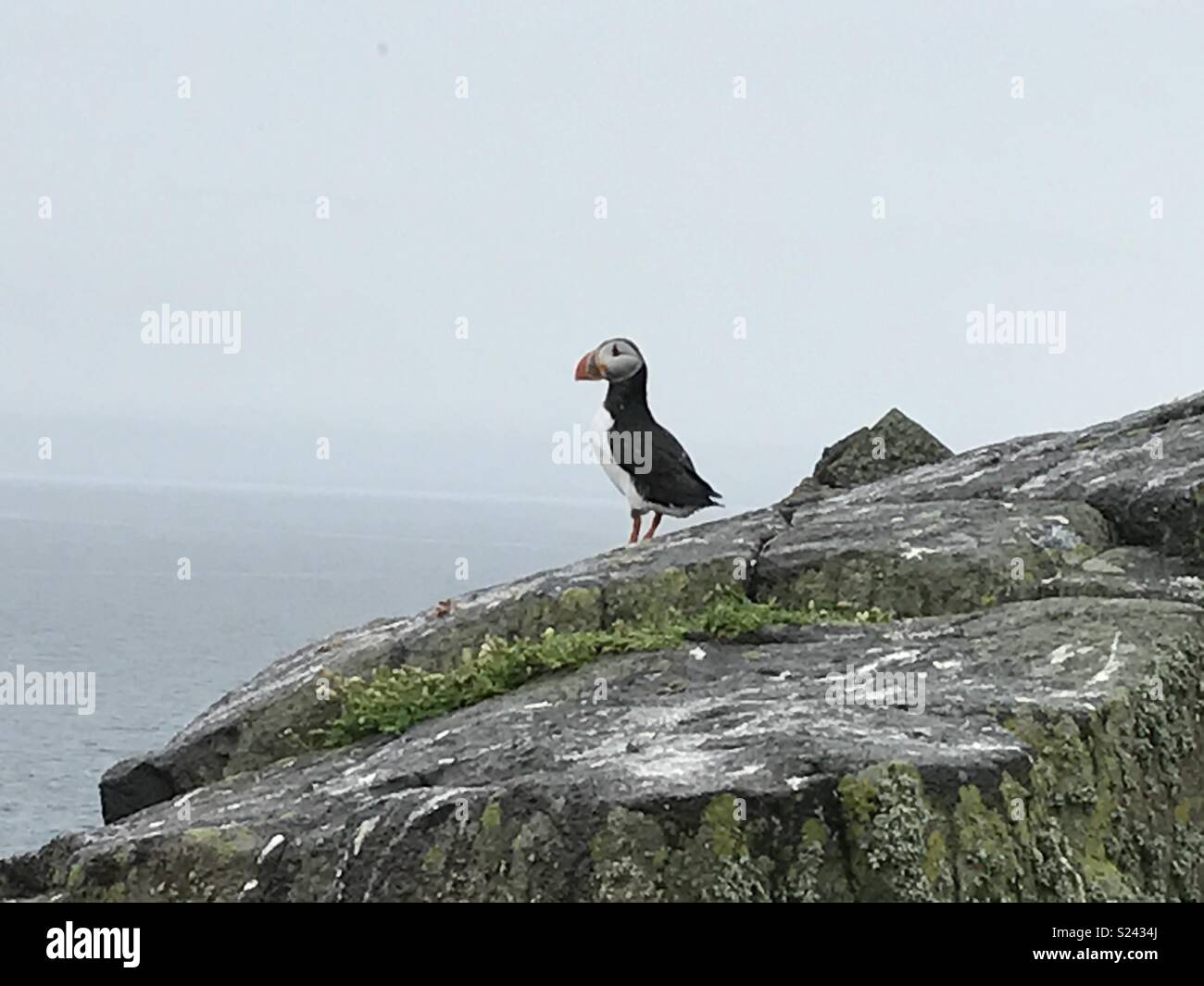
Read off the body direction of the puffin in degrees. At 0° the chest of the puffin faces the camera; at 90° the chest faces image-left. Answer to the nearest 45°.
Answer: approximately 90°

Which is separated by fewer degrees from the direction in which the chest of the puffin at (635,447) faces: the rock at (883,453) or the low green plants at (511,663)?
the low green plants

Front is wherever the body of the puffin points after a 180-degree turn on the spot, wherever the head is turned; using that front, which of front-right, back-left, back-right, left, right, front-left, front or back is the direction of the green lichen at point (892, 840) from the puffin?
right

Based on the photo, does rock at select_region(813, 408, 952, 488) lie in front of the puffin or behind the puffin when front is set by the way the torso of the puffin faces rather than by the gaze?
behind
